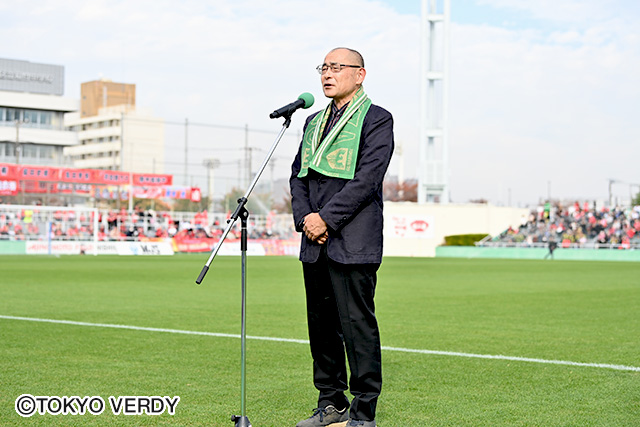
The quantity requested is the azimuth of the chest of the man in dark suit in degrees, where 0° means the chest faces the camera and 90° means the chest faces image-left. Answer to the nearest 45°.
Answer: approximately 45°

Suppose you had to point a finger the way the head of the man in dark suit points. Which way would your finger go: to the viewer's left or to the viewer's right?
to the viewer's left
